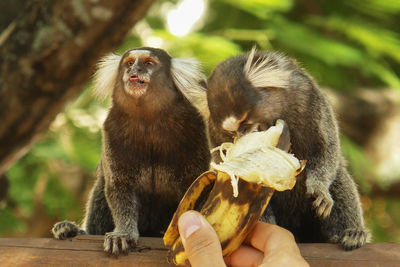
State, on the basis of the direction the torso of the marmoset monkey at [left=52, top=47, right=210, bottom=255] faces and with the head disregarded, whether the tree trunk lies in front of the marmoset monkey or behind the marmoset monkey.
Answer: behind

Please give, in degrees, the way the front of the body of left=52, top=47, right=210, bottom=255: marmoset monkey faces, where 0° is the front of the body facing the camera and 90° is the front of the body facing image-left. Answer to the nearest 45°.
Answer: approximately 0°
